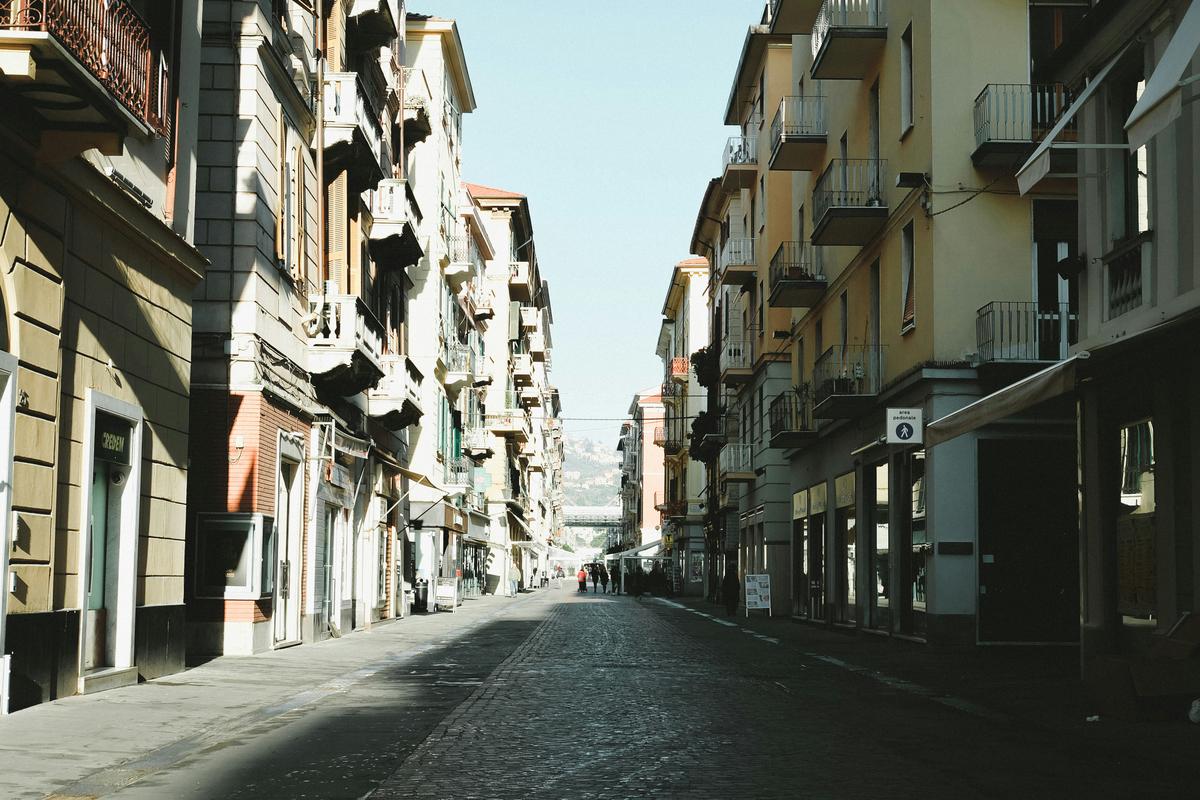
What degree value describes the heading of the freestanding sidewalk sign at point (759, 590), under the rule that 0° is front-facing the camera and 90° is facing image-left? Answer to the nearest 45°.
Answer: approximately 0°

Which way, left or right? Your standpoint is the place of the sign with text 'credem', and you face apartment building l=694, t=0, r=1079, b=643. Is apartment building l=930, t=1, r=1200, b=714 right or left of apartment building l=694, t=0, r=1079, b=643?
right

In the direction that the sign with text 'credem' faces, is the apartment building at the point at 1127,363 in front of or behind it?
in front

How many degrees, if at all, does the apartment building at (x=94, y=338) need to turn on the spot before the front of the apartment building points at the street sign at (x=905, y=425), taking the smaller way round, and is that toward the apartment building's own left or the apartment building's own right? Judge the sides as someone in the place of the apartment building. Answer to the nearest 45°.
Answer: approximately 90° to the apartment building's own left

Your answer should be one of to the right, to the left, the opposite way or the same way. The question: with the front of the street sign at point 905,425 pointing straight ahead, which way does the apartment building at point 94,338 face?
to the left

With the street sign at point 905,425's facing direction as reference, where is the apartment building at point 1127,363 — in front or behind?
in front

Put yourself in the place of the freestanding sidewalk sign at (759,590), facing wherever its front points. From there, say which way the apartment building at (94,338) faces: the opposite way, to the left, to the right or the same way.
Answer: to the left

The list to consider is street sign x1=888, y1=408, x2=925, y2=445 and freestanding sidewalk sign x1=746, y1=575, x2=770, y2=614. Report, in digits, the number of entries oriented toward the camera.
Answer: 2

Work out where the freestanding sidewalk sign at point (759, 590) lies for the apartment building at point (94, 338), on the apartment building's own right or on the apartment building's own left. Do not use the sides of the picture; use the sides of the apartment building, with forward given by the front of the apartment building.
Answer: on the apartment building's own left
